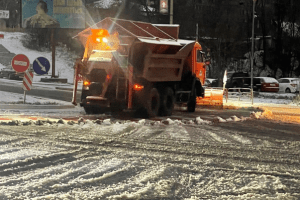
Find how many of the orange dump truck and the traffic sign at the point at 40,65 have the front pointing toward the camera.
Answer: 1

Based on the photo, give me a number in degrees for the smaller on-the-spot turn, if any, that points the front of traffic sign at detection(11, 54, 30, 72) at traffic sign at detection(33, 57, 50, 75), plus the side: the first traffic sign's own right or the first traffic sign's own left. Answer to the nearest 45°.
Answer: approximately 90° to the first traffic sign's own left

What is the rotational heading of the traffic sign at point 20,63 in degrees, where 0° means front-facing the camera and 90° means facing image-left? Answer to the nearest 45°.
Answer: approximately 0°

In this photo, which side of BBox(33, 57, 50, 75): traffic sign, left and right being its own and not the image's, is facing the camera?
front

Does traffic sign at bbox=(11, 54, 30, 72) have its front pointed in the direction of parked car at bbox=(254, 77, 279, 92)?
no

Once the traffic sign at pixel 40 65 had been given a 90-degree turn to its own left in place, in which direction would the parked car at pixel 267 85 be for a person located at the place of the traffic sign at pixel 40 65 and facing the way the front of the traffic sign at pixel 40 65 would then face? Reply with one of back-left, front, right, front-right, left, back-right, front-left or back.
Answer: front-left

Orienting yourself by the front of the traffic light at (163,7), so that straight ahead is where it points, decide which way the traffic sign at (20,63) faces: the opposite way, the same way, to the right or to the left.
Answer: the same way

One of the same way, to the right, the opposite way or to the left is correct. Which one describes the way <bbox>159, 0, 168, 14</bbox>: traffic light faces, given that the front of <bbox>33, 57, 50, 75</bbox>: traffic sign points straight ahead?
the same way

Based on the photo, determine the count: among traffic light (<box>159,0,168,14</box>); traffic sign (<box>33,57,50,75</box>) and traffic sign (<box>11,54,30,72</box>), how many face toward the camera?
3

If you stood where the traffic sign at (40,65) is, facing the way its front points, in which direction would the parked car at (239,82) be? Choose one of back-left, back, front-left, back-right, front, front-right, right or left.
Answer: back-left

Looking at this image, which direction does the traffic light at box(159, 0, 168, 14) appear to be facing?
toward the camera

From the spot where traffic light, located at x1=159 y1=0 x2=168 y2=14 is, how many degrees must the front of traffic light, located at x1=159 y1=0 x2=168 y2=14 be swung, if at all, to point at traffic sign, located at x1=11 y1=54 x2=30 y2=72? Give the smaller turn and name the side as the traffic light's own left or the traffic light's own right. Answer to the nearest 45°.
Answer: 0° — it already faces it

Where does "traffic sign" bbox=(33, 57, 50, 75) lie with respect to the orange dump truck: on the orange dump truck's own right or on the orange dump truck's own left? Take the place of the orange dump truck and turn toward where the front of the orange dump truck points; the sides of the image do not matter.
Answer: on the orange dump truck's own left

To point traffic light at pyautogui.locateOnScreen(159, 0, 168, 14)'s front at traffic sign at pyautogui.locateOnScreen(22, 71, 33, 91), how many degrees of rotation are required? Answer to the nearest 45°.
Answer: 0° — it already faces it

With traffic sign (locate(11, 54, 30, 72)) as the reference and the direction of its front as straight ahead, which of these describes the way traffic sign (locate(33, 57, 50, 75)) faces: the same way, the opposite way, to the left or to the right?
the same way

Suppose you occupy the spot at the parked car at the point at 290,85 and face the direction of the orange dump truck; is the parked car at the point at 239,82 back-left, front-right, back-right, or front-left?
front-right

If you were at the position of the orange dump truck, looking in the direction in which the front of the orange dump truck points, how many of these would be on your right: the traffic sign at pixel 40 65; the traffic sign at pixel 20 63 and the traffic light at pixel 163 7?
0

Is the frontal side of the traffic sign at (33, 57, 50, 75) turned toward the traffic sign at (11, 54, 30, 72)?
no

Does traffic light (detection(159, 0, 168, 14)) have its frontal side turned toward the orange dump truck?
yes
